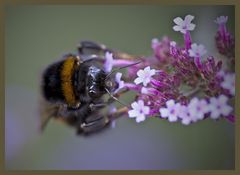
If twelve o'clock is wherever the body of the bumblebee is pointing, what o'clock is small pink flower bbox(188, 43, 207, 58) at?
The small pink flower is roughly at 1 o'clock from the bumblebee.

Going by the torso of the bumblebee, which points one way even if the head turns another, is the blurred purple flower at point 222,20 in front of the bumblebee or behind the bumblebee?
in front

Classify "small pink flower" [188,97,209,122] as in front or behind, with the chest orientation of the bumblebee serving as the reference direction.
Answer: in front

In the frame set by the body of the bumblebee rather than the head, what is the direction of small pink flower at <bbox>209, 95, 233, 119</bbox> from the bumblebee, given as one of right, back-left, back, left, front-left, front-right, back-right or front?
front-right

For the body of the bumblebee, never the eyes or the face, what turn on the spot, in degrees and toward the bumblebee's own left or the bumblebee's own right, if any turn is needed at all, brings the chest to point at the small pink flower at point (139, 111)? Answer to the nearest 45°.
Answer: approximately 45° to the bumblebee's own right

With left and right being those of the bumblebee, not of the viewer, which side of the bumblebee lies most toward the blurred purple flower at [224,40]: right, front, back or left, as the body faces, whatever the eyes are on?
front

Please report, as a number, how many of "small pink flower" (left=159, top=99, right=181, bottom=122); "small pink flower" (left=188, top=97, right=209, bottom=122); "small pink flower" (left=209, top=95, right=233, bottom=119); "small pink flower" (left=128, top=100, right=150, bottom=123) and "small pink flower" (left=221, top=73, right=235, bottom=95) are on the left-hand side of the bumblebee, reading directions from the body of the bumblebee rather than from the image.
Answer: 0

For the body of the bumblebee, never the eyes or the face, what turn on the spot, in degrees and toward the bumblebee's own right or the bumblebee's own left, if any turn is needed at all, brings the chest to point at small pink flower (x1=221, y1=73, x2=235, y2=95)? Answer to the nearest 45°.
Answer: approximately 45° to the bumblebee's own right

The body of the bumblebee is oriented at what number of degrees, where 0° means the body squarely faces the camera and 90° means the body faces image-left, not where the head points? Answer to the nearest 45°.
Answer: approximately 270°

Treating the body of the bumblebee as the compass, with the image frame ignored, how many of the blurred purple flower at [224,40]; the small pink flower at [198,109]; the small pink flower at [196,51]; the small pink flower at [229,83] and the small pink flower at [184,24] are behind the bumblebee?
0

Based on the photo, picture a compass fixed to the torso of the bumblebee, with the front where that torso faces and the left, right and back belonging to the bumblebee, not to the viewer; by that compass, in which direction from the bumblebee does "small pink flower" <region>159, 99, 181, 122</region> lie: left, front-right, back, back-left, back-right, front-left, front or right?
front-right

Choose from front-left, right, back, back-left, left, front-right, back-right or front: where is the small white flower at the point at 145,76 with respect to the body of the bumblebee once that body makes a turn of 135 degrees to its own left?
back
